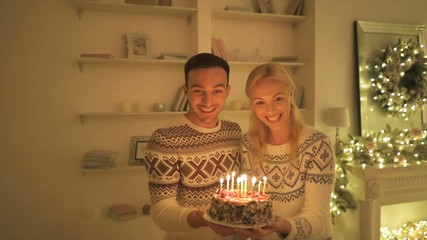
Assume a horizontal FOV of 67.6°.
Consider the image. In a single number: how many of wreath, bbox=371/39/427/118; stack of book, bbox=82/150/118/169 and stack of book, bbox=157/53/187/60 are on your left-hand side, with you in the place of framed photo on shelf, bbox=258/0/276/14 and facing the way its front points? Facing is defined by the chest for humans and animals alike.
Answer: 1

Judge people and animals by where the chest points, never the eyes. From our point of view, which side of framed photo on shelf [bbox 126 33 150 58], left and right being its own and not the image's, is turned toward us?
front

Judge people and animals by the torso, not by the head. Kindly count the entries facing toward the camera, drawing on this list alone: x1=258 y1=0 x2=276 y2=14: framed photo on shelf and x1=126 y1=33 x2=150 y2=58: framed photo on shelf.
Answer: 2

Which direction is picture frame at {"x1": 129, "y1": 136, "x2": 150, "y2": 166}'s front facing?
toward the camera

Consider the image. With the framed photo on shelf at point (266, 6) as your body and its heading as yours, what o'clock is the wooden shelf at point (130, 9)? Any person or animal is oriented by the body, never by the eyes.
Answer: The wooden shelf is roughly at 2 o'clock from the framed photo on shelf.

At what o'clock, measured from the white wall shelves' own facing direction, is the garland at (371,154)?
The garland is roughly at 9 o'clock from the white wall shelves.

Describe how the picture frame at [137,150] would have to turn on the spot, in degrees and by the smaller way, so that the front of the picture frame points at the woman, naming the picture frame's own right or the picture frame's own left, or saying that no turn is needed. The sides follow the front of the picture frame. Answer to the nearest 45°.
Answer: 0° — it already faces them

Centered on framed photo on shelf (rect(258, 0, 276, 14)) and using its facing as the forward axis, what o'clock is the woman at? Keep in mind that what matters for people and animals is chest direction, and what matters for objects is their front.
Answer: The woman is roughly at 12 o'clock from the framed photo on shelf.

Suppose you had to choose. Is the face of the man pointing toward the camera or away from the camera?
toward the camera

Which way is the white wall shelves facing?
toward the camera

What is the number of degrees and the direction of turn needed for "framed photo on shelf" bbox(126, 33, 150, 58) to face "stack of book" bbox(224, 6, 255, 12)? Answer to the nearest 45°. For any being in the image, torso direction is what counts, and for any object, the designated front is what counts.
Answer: approximately 90° to its left

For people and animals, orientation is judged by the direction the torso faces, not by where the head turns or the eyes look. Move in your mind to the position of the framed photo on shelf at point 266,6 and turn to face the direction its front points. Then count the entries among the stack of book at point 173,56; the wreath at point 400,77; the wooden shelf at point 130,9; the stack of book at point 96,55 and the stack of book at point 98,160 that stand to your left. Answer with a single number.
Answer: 1

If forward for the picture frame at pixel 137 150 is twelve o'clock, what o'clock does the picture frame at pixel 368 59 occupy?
the picture frame at pixel 368 59 is roughly at 9 o'clock from the picture frame at pixel 137 150.

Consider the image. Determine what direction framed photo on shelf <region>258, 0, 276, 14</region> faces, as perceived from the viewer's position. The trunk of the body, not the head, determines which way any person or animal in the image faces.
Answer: facing the viewer

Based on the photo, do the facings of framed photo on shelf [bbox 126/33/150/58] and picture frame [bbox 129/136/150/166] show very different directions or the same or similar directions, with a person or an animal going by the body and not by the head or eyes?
same or similar directions

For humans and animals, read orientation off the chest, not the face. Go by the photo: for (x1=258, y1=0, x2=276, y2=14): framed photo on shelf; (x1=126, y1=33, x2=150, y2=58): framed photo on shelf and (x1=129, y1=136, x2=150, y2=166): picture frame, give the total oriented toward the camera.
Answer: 3
